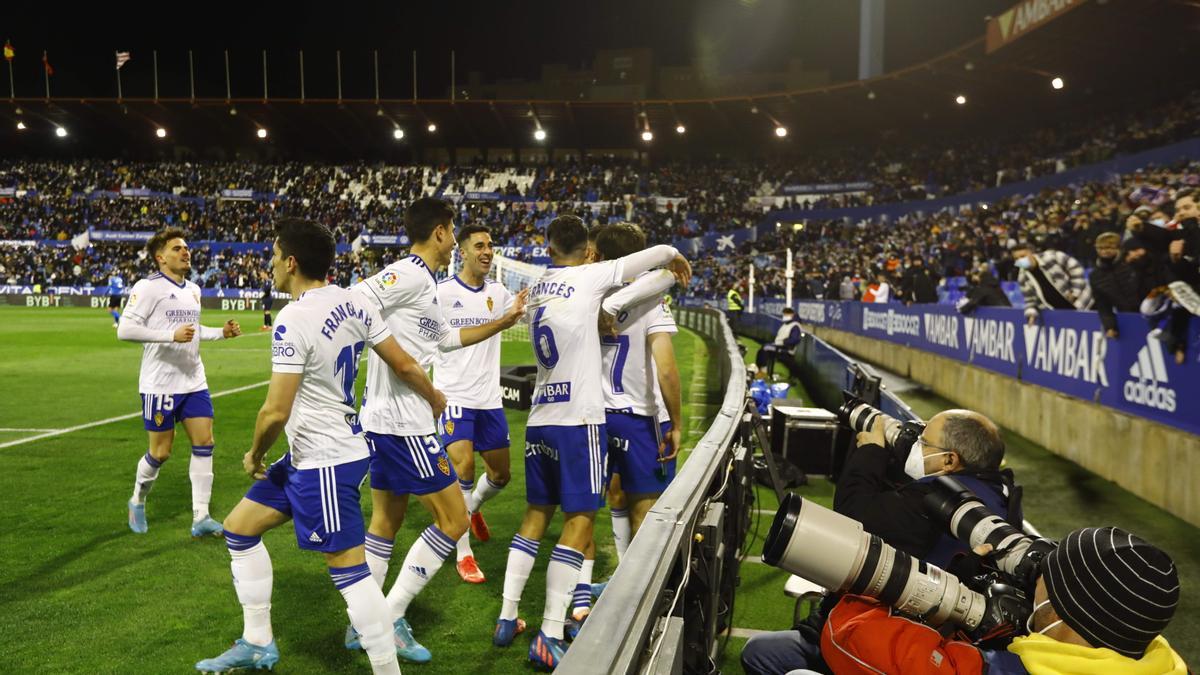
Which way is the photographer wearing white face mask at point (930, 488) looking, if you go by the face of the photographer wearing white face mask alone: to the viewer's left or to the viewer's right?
to the viewer's left

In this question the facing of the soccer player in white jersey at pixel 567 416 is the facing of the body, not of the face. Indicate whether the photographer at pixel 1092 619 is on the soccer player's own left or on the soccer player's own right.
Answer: on the soccer player's own right

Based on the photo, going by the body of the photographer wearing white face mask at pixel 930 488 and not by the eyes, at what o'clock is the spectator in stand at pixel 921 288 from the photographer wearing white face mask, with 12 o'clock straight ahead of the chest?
The spectator in stand is roughly at 3 o'clock from the photographer wearing white face mask.

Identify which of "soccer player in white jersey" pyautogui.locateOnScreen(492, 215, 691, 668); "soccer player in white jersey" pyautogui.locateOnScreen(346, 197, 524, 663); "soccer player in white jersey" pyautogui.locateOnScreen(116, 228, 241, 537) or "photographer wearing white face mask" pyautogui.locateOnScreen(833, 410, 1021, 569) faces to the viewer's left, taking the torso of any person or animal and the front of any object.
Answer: the photographer wearing white face mask

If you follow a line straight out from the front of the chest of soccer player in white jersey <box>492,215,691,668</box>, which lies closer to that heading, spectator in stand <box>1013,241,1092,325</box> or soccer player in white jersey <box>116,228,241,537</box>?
the spectator in stand

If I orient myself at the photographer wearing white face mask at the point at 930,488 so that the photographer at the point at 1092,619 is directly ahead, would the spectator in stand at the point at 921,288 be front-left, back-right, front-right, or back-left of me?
back-left
